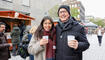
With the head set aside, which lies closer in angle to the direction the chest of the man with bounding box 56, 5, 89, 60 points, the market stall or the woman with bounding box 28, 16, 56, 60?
the woman

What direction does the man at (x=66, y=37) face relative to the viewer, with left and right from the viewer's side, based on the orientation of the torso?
facing the viewer and to the left of the viewer

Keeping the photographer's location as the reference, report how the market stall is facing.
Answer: facing the viewer and to the right of the viewer

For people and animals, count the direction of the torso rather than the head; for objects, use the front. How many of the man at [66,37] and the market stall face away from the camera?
0

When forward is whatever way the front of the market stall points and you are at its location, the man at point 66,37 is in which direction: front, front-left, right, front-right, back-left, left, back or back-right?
front-right

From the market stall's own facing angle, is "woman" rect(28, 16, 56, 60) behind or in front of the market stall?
in front

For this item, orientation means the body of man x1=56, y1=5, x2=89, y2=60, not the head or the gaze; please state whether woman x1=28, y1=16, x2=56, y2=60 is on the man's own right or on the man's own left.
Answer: on the man's own right
